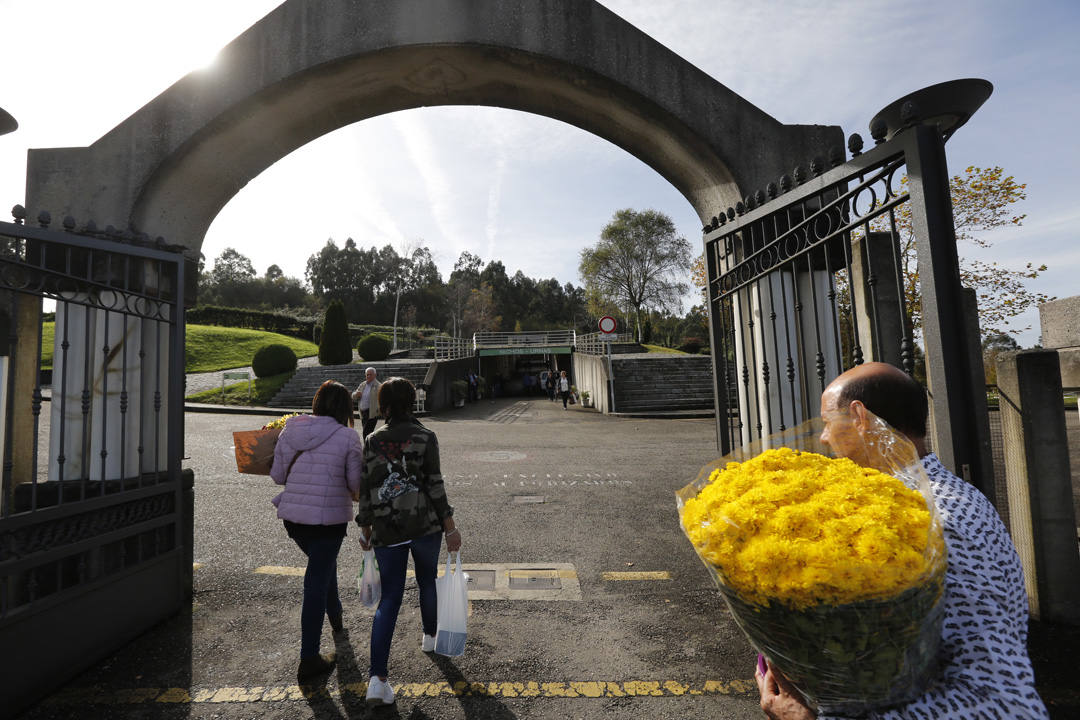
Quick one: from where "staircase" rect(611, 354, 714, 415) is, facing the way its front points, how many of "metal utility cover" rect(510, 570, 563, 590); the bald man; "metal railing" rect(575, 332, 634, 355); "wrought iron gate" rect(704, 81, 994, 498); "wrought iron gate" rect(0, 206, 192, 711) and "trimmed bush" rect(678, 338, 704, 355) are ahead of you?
4

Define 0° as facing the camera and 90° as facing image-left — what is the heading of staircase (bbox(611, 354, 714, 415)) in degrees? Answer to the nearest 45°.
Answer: approximately 0°

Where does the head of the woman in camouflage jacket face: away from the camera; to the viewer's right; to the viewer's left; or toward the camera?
away from the camera

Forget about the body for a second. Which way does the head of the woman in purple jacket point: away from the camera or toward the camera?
away from the camera

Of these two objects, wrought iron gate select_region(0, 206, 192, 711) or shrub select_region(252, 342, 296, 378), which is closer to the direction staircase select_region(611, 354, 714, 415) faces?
the wrought iron gate

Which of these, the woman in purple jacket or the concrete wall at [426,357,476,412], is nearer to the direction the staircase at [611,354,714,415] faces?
the woman in purple jacket

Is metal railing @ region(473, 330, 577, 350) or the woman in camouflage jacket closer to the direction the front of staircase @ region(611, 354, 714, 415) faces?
the woman in camouflage jacket

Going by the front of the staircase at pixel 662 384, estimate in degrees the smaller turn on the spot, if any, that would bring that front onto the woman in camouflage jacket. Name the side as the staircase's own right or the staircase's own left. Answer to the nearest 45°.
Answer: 0° — it already faces them

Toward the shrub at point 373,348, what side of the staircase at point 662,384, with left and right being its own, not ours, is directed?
right

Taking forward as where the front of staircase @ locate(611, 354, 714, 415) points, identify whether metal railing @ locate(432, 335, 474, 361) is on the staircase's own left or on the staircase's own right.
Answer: on the staircase's own right

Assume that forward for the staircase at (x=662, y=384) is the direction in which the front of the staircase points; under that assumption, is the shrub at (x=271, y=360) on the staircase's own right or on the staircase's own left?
on the staircase's own right

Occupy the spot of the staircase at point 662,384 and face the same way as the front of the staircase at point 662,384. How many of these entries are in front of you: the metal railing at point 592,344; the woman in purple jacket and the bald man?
2

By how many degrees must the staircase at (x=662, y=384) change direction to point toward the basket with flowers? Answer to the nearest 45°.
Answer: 0° — it already faces it

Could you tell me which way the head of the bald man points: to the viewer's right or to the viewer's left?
to the viewer's left

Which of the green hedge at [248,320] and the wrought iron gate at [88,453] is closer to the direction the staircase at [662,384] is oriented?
the wrought iron gate
